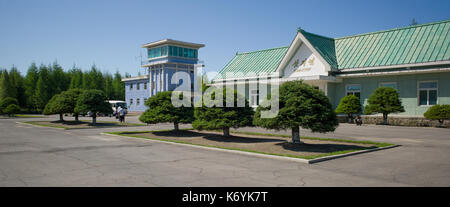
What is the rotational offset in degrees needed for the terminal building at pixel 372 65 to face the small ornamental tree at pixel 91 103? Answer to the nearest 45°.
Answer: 0° — it already faces it

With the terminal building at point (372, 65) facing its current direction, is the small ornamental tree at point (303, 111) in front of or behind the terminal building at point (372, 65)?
in front

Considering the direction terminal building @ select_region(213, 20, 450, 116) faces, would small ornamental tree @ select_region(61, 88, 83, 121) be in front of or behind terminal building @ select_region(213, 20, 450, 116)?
in front

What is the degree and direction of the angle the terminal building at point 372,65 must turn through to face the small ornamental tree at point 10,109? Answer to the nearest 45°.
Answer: approximately 45° to its right

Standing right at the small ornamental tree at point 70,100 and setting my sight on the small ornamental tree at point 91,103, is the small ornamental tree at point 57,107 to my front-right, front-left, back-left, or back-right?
back-right

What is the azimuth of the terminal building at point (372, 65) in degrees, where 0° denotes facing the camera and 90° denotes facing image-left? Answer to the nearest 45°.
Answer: approximately 45°

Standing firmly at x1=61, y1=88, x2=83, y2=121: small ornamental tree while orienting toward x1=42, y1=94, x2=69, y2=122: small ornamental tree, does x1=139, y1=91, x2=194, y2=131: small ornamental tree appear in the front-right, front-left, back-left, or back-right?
back-left

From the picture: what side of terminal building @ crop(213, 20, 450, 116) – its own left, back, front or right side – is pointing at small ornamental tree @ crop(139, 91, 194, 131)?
front

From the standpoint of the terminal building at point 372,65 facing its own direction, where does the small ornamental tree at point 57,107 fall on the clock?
The small ornamental tree is roughly at 1 o'clock from the terminal building.
